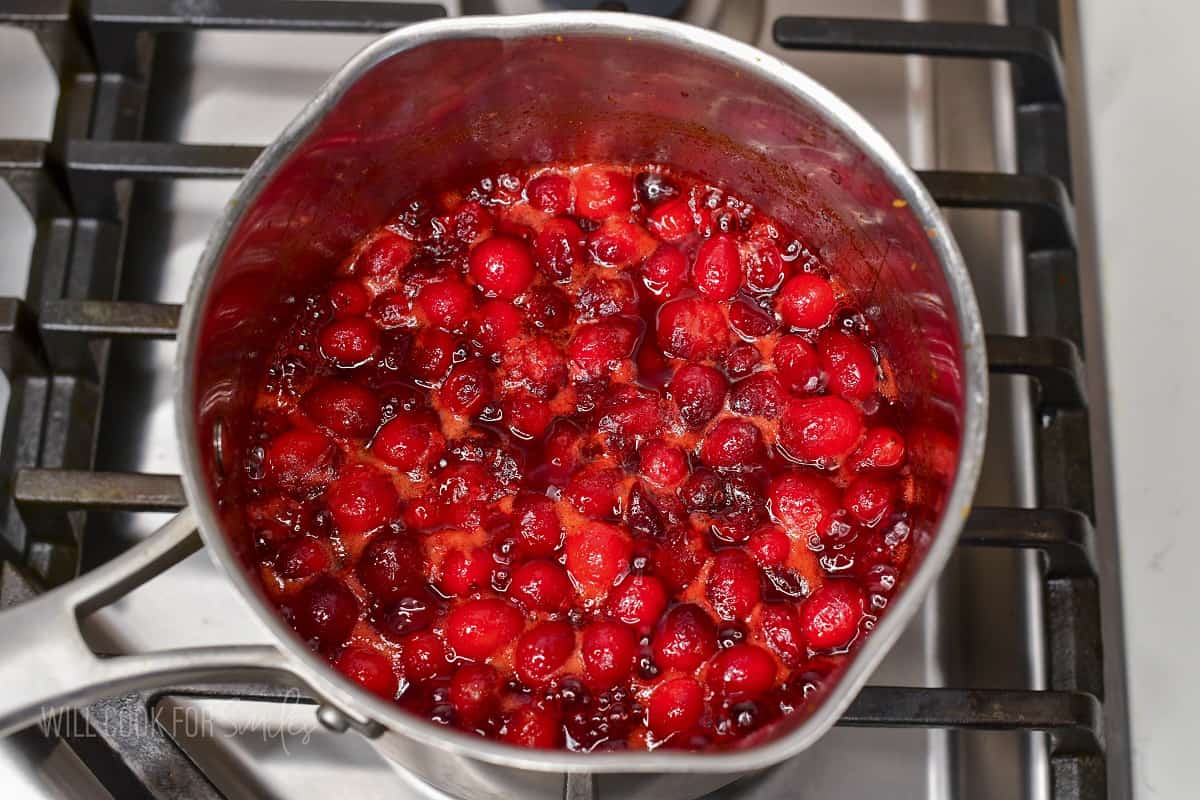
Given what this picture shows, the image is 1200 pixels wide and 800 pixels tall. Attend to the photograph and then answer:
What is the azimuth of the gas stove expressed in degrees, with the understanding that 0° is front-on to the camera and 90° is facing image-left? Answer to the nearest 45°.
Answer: approximately 0°
